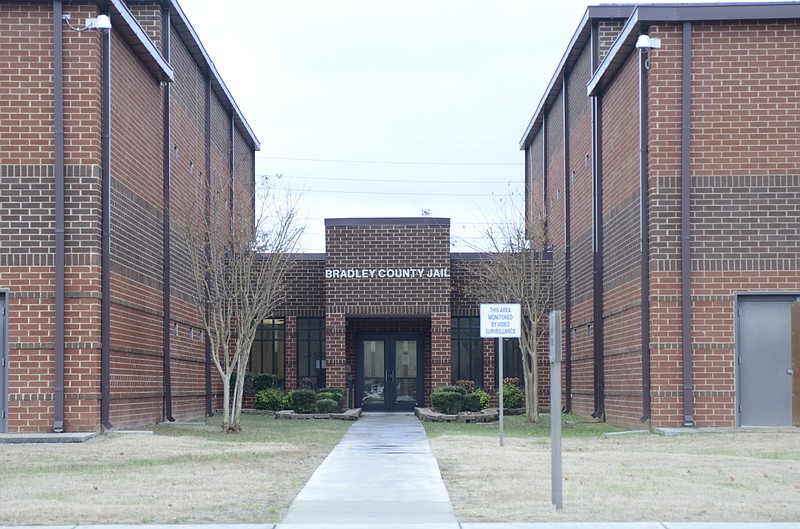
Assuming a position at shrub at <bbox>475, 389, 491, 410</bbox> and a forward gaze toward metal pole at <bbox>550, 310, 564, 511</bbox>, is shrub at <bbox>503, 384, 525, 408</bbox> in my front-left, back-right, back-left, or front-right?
back-left

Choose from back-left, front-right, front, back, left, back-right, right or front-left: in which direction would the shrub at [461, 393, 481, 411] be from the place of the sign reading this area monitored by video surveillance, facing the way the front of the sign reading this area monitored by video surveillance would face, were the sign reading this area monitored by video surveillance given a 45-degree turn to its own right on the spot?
back-right

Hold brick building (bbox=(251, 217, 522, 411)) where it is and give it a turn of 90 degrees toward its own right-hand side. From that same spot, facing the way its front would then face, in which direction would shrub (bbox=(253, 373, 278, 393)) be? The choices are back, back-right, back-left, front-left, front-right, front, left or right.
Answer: front

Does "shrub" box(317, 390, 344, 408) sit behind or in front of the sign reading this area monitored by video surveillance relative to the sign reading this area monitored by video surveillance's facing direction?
behind

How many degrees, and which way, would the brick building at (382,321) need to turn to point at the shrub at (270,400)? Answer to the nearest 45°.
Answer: approximately 45° to its right

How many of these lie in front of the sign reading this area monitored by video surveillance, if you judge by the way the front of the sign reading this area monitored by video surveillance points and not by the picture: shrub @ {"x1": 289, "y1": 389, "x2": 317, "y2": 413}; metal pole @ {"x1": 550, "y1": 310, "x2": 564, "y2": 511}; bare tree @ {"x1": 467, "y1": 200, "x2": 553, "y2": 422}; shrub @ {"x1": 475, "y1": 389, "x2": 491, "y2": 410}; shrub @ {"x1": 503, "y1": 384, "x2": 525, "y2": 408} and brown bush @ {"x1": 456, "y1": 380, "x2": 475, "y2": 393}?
1

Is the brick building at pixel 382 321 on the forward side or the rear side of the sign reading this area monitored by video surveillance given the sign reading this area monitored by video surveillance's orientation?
on the rear side

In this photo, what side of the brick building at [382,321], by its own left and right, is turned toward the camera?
front

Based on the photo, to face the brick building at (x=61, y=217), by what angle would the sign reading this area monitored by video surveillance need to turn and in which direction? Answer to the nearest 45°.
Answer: approximately 90° to its right

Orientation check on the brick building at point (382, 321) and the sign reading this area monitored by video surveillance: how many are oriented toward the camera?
2

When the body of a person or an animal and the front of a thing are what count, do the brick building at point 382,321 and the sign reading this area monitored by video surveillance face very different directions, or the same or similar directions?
same or similar directions

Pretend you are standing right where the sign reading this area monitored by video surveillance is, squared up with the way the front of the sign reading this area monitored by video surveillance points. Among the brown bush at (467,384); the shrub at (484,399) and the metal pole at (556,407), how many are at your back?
2

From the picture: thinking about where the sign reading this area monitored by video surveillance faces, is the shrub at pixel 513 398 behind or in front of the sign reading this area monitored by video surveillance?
behind
